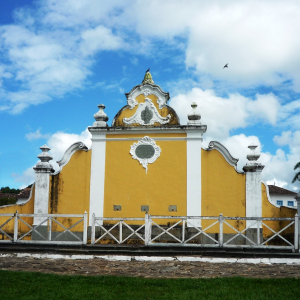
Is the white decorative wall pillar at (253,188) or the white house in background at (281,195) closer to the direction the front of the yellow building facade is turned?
the white decorative wall pillar

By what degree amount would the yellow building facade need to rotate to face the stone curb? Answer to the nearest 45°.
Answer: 0° — it already faces it

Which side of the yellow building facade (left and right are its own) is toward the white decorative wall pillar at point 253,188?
left

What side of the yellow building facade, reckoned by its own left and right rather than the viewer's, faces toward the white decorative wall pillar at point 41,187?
right

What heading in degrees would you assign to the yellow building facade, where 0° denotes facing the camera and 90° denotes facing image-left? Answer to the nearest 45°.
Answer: approximately 0°

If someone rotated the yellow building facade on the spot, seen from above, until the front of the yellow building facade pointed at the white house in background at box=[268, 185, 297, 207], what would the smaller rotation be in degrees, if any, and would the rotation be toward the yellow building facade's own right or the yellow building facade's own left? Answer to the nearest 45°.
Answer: approximately 135° to the yellow building facade's own left
